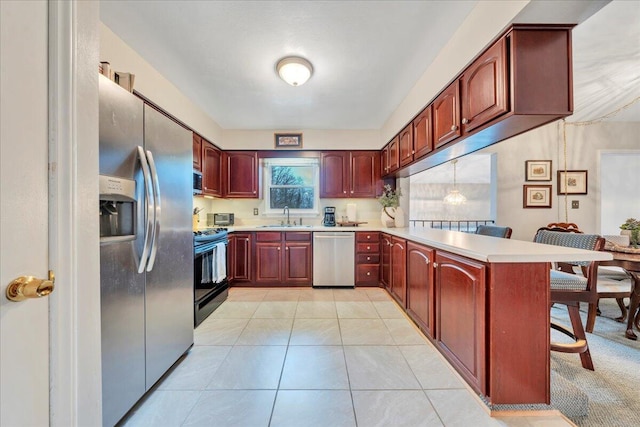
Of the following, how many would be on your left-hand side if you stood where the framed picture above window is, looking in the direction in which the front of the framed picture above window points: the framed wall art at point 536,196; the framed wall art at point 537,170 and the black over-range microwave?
2

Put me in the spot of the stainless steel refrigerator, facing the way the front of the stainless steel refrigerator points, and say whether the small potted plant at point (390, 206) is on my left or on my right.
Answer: on my left

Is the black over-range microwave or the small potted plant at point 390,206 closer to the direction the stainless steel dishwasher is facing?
the black over-range microwave

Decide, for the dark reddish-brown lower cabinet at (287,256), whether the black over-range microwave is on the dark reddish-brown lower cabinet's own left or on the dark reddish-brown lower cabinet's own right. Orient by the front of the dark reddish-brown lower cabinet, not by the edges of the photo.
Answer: on the dark reddish-brown lower cabinet's own right

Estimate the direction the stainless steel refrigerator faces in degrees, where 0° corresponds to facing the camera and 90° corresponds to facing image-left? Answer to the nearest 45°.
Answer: approximately 315°
